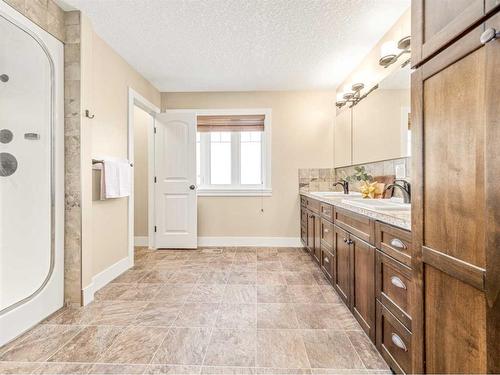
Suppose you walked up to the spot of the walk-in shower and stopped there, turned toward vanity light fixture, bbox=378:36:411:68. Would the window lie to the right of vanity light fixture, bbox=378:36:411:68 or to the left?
left

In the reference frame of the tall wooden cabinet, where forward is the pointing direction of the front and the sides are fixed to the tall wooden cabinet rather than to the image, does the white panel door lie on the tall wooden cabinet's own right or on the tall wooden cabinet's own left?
on the tall wooden cabinet's own right

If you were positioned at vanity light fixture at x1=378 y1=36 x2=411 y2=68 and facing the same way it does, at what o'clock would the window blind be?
The window blind is roughly at 2 o'clock from the vanity light fixture.

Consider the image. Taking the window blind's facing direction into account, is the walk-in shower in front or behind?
in front

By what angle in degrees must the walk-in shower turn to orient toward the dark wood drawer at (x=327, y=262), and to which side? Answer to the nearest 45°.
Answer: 0° — it already faces it

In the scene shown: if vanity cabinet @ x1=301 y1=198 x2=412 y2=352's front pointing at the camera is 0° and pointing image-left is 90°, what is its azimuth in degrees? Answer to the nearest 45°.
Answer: approximately 45°

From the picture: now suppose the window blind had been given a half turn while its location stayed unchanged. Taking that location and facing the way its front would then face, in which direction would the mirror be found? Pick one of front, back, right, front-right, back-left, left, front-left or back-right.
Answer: back-right

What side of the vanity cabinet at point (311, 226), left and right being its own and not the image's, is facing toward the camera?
left

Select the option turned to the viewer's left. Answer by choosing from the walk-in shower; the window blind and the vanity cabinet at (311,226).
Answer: the vanity cabinet

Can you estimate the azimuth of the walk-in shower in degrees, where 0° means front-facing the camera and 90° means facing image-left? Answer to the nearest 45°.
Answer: approximately 315°

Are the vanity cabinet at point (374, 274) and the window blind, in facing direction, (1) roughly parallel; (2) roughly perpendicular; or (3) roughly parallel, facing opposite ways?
roughly perpendicular

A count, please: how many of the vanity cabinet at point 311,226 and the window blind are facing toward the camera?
1

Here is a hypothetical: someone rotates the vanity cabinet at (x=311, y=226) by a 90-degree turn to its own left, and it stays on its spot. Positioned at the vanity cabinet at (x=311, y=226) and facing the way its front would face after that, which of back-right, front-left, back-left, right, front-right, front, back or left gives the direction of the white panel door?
right

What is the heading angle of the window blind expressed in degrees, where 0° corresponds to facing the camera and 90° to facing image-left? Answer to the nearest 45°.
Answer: approximately 0°

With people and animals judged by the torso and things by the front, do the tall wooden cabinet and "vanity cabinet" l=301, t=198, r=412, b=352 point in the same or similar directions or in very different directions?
same or similar directions

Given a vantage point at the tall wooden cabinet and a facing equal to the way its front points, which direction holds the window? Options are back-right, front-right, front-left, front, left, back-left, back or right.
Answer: right

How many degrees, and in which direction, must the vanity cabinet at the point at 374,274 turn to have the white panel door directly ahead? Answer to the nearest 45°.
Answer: approximately 90° to its right
